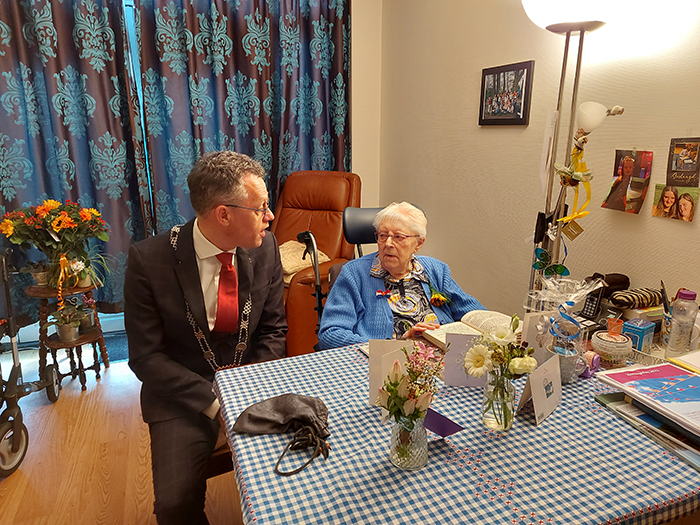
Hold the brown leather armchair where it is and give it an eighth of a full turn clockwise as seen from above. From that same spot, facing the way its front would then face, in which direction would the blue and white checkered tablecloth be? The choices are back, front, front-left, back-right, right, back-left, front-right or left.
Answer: left

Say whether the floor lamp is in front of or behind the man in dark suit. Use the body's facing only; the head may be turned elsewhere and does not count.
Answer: in front

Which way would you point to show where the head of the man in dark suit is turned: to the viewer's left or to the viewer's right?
to the viewer's right

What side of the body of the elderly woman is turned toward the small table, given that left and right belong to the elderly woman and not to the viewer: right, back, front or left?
right

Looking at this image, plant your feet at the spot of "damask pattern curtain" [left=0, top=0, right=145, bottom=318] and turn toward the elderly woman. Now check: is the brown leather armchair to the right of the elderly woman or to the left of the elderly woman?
left

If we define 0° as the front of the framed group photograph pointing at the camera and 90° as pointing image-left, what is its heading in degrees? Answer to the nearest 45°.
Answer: approximately 45°

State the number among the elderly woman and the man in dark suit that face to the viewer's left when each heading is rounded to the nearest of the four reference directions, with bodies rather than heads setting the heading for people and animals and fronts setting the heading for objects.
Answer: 0

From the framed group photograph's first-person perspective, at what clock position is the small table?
The small table is roughly at 1 o'clock from the framed group photograph.

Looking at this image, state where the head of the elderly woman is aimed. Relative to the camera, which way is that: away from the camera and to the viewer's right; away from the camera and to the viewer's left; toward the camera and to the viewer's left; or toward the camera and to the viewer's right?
toward the camera and to the viewer's left

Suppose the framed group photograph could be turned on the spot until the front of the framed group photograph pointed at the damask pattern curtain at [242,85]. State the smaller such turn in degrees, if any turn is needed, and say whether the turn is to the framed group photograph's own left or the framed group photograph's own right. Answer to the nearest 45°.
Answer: approximately 45° to the framed group photograph's own right

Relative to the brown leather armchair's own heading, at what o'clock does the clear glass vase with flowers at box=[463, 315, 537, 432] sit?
The clear glass vase with flowers is roughly at 10 o'clock from the brown leather armchair.
